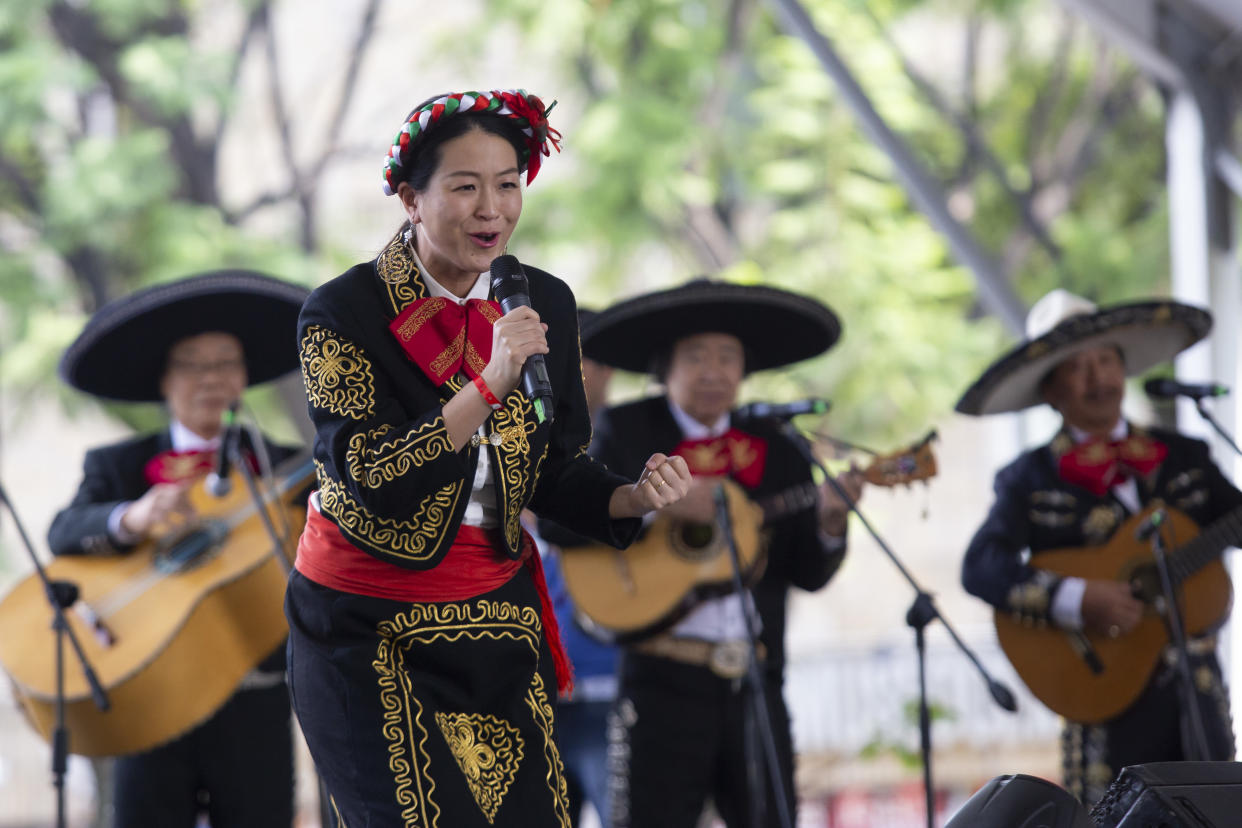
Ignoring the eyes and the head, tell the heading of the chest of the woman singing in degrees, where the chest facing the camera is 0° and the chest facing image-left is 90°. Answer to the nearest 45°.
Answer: approximately 315°

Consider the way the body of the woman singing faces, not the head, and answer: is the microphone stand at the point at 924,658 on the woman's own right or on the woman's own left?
on the woman's own left

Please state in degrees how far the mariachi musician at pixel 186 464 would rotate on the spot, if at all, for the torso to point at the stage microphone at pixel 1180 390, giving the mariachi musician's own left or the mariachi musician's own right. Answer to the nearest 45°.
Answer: approximately 90° to the mariachi musician's own left

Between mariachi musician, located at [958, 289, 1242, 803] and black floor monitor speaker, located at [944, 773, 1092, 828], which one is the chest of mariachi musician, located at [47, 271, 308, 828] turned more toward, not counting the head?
the black floor monitor speaker

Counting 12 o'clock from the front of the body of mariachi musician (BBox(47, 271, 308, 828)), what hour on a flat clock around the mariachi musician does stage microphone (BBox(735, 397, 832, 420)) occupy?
The stage microphone is roughly at 10 o'clock from the mariachi musician.

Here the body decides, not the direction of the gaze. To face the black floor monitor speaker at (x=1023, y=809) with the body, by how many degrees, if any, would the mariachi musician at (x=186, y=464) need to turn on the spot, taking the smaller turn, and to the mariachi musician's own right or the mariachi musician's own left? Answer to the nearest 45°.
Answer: approximately 45° to the mariachi musician's own left

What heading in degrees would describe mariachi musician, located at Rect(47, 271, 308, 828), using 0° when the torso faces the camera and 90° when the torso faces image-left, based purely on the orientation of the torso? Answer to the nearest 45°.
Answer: approximately 0°
